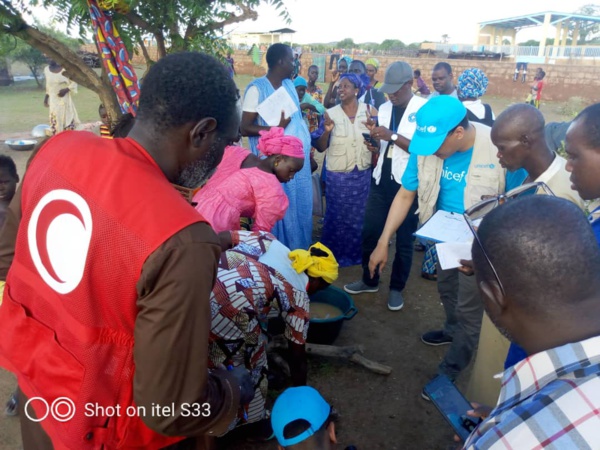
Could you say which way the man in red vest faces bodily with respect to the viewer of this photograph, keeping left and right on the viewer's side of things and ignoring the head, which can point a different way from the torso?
facing away from the viewer and to the right of the viewer

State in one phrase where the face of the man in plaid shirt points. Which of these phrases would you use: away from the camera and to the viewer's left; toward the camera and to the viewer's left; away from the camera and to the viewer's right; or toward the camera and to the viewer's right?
away from the camera and to the viewer's left

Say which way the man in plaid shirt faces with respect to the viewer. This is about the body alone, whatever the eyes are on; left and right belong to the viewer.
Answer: facing away from the viewer and to the left of the viewer

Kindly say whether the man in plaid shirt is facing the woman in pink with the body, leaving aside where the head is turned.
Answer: yes

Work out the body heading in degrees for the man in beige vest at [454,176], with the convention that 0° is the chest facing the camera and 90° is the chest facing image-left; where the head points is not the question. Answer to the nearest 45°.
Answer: approximately 45°

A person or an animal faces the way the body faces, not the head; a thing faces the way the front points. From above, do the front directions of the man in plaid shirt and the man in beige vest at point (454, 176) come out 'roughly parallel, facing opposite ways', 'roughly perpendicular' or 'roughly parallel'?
roughly perpendicular

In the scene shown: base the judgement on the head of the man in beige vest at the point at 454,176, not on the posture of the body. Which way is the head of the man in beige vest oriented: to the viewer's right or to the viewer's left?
to the viewer's left

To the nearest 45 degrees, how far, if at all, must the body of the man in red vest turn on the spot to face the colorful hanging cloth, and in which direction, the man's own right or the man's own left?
approximately 45° to the man's own left

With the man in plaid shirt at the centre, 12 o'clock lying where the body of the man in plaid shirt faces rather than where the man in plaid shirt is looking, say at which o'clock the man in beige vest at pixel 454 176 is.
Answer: The man in beige vest is roughly at 1 o'clock from the man in plaid shirt.
